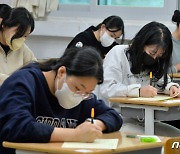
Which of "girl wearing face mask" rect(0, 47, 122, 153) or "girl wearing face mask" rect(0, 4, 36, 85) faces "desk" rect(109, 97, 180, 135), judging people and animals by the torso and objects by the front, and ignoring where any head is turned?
"girl wearing face mask" rect(0, 4, 36, 85)

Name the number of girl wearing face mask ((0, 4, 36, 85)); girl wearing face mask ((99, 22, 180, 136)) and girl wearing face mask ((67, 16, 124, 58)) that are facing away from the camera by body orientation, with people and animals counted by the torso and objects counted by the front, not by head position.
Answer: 0

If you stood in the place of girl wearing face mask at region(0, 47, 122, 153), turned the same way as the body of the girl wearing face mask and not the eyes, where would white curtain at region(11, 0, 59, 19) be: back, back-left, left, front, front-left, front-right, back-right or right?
back-left

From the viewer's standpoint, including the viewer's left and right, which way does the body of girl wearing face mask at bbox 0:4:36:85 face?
facing the viewer and to the right of the viewer

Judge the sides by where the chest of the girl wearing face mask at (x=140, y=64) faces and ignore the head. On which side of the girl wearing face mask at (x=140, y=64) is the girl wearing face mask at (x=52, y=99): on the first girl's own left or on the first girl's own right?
on the first girl's own right

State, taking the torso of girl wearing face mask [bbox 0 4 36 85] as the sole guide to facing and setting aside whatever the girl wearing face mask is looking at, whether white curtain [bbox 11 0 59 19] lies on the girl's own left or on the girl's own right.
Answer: on the girl's own left

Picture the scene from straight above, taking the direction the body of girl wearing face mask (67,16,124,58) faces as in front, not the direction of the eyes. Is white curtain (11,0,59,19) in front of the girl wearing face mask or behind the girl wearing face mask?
behind

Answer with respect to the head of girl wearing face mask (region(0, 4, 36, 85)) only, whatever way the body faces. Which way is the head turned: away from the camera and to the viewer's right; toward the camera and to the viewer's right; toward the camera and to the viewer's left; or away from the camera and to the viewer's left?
toward the camera and to the viewer's right

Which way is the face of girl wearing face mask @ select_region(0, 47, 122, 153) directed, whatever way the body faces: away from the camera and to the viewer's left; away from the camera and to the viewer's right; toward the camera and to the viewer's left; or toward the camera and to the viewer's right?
toward the camera and to the viewer's right

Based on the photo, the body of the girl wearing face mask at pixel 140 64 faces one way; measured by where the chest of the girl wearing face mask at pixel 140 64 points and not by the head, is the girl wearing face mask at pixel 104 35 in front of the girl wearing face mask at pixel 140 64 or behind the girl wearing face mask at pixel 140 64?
behind
